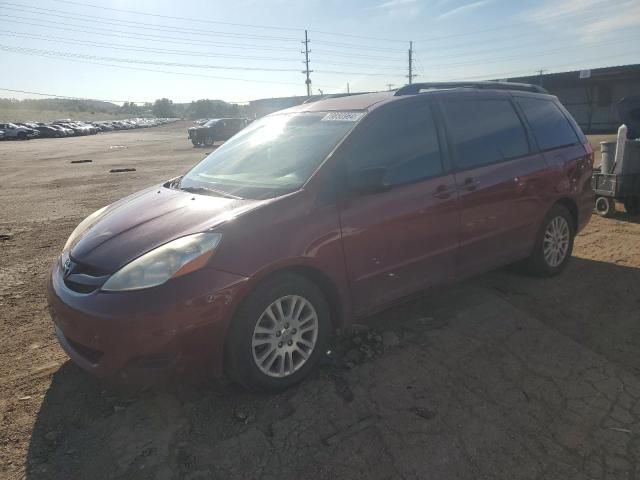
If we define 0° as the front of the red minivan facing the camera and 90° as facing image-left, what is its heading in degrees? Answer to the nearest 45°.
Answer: approximately 45°

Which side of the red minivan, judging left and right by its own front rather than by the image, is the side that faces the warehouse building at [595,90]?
back

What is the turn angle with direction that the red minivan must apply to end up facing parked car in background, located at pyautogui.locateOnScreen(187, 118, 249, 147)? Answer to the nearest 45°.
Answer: approximately 135° to its right

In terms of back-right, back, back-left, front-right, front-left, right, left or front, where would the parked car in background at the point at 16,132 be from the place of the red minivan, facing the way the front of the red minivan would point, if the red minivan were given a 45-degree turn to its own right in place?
front-right

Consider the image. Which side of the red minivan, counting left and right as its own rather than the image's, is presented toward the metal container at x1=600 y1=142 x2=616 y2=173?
back

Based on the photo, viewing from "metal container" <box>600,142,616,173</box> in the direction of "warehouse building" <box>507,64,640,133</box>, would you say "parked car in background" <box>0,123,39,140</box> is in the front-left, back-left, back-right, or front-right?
front-left

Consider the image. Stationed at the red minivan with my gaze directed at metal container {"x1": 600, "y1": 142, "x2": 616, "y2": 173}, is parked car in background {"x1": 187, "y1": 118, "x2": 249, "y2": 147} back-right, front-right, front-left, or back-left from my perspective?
front-left
